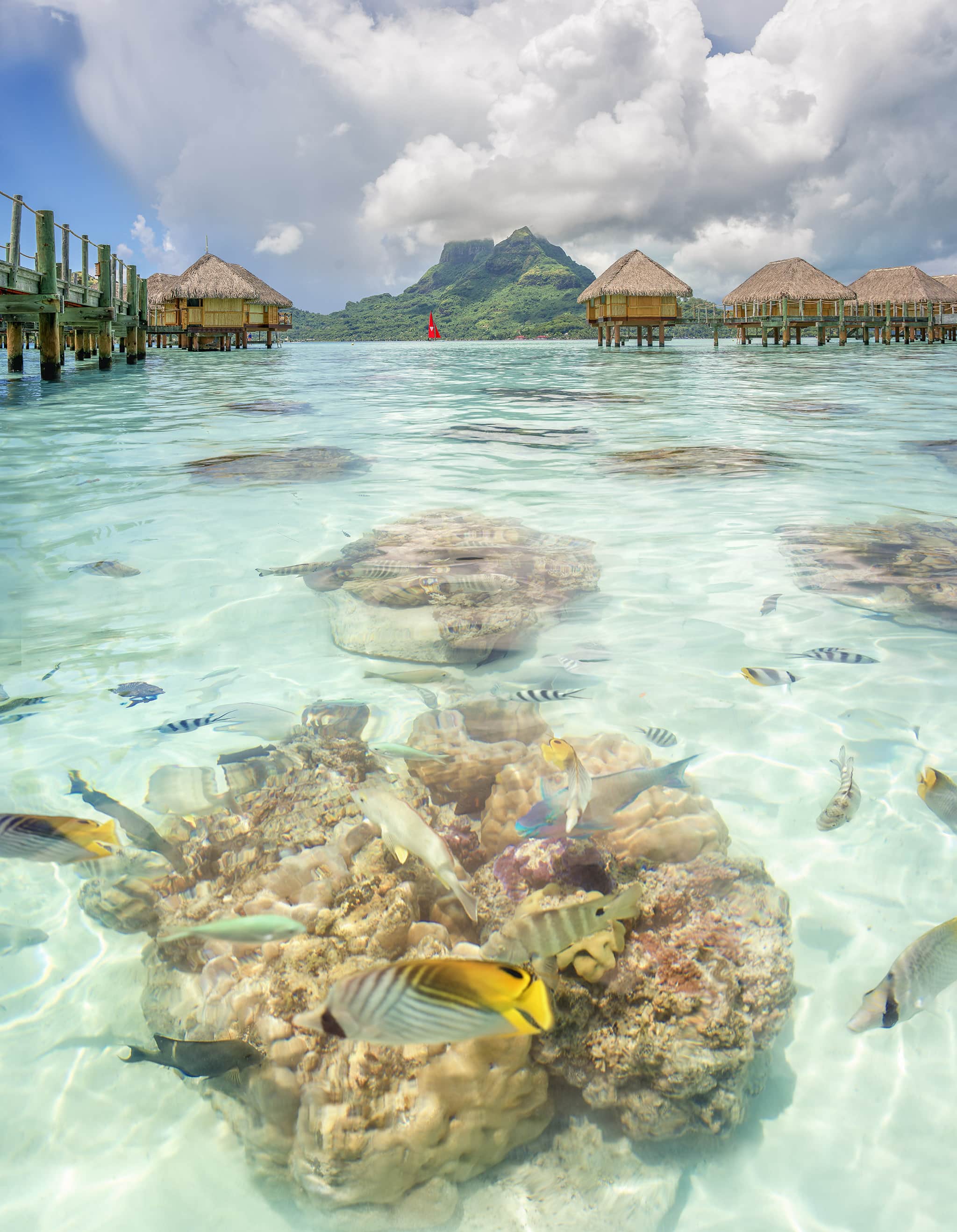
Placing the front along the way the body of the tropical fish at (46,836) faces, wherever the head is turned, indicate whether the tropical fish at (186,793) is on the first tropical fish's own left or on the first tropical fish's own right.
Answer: on the first tropical fish's own right

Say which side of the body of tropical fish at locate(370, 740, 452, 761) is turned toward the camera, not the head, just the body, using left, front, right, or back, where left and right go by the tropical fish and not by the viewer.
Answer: left

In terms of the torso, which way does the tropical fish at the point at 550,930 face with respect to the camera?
to the viewer's left

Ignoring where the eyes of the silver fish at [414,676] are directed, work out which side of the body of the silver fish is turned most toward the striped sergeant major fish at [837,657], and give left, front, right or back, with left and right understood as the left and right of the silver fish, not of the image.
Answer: front

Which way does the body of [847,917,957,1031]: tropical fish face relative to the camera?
to the viewer's left

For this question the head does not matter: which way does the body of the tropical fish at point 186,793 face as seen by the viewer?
to the viewer's left
